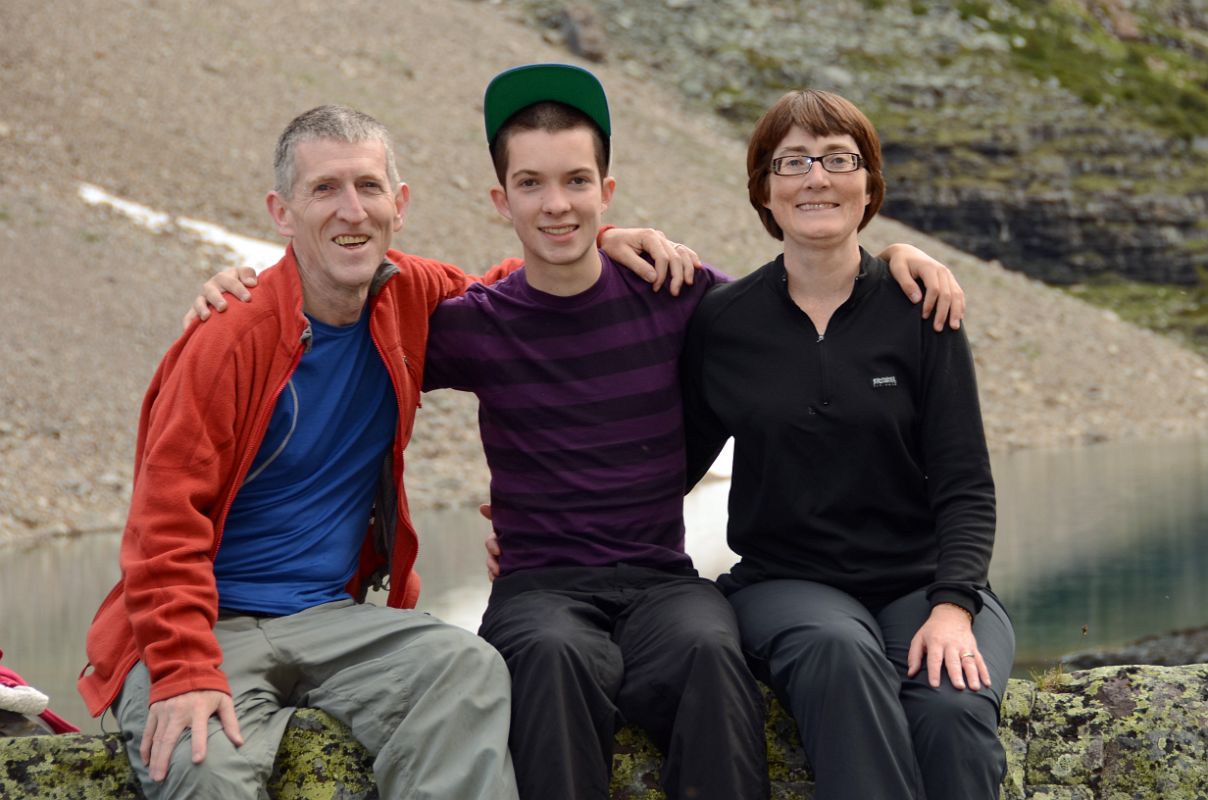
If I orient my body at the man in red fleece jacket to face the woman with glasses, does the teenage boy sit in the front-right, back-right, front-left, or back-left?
front-left

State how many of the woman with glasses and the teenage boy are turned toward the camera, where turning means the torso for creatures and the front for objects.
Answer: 2

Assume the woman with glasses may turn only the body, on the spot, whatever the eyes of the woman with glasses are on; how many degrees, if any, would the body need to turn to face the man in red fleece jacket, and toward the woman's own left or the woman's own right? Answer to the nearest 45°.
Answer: approximately 90° to the woman's own right

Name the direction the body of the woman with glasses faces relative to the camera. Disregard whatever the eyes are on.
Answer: toward the camera

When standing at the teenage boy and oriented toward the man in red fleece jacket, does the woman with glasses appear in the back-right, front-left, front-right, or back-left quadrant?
back-left

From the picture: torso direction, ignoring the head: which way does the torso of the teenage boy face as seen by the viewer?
toward the camera

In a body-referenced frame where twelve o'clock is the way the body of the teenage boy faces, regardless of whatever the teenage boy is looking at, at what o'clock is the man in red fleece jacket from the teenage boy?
The man in red fleece jacket is roughly at 2 o'clock from the teenage boy.
